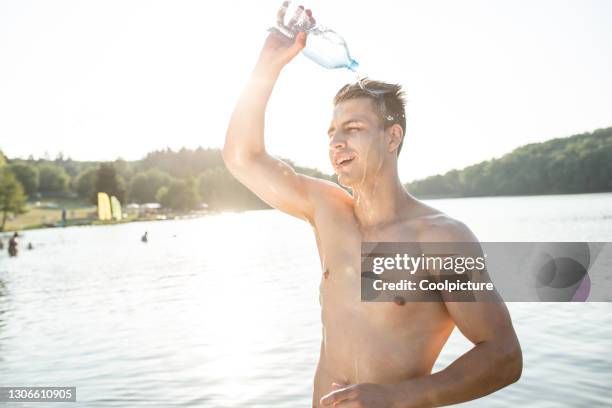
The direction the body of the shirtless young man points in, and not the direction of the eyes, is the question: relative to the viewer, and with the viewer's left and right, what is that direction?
facing the viewer and to the left of the viewer

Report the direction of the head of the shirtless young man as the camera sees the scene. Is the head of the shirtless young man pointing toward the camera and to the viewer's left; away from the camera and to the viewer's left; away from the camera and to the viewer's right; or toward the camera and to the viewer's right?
toward the camera and to the viewer's left
